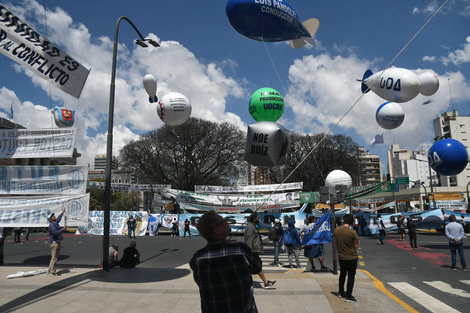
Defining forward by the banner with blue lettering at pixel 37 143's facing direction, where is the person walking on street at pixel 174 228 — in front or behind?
in front

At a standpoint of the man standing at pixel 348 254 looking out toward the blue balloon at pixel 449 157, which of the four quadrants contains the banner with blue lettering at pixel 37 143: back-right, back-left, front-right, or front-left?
back-left
